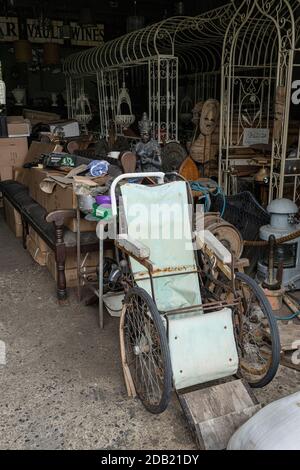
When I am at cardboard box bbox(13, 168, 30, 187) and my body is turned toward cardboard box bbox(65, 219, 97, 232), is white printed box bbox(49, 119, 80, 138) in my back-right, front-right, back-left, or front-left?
back-left

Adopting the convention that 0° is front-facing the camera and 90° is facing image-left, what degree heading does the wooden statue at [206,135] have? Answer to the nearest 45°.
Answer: approximately 0°

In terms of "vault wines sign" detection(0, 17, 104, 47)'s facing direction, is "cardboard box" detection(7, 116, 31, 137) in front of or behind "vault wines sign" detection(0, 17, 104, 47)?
in front

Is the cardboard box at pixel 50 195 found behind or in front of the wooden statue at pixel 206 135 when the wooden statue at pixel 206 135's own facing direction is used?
in front

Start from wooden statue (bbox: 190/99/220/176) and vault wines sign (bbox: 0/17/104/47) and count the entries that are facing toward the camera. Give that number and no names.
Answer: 2

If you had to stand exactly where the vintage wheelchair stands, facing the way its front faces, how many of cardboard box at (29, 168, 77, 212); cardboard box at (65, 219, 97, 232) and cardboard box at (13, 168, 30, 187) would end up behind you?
3

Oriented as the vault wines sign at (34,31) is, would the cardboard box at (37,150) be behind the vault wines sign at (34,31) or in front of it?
in front

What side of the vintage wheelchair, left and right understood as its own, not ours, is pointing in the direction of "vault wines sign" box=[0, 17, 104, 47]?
back

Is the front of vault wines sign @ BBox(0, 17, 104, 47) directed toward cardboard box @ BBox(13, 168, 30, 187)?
yes

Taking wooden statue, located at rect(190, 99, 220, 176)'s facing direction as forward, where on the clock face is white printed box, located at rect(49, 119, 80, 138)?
The white printed box is roughly at 4 o'clock from the wooden statue.
